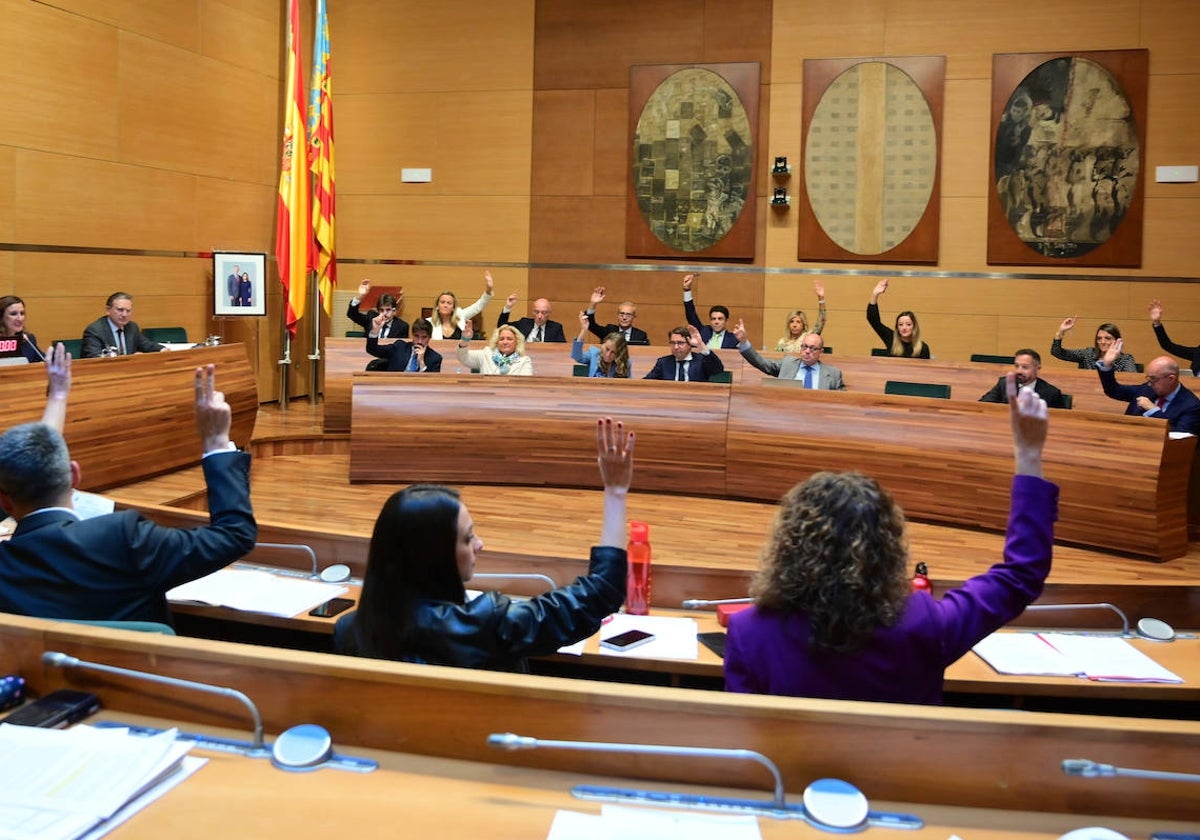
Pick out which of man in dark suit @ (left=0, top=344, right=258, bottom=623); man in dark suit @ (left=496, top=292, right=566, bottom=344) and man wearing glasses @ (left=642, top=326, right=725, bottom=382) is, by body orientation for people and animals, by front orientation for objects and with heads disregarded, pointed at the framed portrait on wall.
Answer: man in dark suit @ (left=0, top=344, right=258, bottom=623)

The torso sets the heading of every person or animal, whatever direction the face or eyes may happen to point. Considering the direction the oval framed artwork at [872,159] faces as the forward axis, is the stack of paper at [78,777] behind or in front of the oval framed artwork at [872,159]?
in front

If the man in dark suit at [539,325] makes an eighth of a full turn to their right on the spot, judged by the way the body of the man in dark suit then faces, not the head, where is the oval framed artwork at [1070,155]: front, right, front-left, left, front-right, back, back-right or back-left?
back-left

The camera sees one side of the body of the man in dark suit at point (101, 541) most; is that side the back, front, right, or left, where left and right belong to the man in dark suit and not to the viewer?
back

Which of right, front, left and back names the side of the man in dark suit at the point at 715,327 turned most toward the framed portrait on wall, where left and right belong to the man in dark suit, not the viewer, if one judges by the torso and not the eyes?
right

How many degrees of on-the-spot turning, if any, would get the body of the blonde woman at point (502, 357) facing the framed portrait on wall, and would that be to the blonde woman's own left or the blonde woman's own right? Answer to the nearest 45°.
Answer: approximately 135° to the blonde woman's own right

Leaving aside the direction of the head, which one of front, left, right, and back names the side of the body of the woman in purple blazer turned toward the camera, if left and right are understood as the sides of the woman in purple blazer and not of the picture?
back

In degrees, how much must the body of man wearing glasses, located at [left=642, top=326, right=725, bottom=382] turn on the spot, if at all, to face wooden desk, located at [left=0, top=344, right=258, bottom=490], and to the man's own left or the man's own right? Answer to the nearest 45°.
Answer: approximately 45° to the man's own right

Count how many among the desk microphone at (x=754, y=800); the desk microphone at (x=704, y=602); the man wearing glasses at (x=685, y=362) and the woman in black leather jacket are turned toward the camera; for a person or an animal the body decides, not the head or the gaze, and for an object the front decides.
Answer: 1

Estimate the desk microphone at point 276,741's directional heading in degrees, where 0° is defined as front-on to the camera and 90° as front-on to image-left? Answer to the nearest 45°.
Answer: approximately 90°
